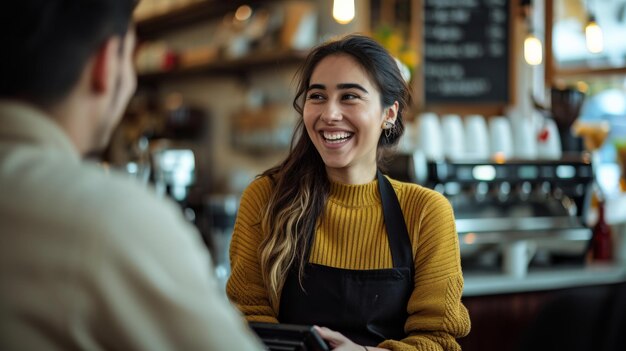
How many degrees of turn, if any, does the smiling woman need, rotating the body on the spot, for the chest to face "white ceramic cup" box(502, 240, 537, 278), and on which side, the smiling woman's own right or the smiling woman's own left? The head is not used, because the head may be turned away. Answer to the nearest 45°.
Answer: approximately 135° to the smiling woman's own left

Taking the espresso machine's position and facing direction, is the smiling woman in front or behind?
in front

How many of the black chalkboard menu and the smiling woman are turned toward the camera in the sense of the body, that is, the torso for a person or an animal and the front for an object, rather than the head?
2

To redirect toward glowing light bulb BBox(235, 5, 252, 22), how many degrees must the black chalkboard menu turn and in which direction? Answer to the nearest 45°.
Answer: approximately 90° to its right

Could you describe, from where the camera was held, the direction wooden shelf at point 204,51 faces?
facing the viewer and to the right of the viewer

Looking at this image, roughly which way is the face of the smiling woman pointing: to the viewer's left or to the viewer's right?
to the viewer's left

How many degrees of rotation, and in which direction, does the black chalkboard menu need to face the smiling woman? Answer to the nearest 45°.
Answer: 0° — it already faces them

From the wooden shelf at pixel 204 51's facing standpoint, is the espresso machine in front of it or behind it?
in front

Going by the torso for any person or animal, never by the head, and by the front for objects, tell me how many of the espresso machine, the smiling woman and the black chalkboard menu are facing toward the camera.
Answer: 3

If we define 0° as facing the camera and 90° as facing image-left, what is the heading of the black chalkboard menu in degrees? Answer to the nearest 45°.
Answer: approximately 0°

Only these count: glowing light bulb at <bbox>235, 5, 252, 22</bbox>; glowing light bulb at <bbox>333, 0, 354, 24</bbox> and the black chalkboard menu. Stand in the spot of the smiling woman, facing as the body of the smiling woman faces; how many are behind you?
3

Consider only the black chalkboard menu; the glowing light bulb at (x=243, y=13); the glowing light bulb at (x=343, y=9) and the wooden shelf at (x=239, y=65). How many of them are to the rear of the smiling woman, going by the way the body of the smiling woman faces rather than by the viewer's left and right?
4

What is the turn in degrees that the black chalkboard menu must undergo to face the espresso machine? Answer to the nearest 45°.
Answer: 0° — it already faces it
